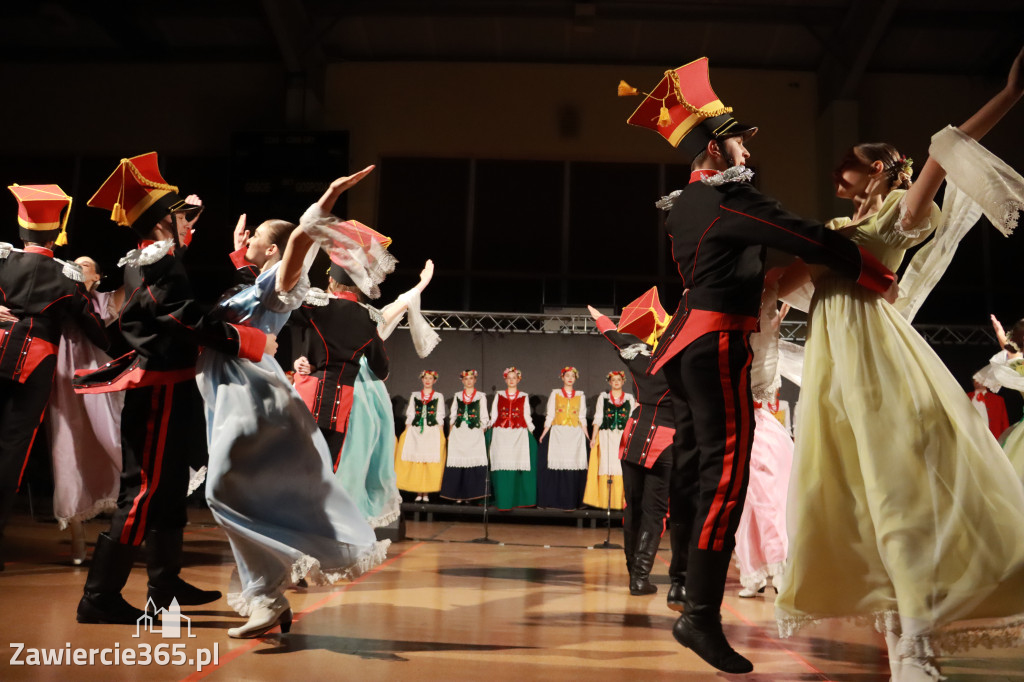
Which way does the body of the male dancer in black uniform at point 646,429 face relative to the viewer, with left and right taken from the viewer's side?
facing away from the viewer and to the right of the viewer

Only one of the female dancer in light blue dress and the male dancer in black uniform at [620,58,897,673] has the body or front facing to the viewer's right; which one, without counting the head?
the male dancer in black uniform

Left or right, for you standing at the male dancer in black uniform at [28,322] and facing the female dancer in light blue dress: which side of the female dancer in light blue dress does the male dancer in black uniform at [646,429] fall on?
left

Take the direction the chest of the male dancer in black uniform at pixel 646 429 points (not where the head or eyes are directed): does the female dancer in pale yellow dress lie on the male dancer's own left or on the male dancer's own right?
on the male dancer's own right

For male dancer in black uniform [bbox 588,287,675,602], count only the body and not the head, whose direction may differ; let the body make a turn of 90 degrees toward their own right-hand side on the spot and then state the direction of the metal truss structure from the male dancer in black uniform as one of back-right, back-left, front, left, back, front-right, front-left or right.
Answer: back-left

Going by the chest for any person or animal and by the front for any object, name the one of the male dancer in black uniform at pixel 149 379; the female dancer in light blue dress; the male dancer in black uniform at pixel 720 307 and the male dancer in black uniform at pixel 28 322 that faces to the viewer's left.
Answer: the female dancer in light blue dress

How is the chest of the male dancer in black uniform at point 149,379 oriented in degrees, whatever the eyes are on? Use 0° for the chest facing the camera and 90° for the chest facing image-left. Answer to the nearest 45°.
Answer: approximately 270°

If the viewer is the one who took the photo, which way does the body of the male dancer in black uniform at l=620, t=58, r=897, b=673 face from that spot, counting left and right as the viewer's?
facing to the right of the viewer

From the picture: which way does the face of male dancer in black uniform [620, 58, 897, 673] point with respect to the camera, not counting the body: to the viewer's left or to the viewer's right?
to the viewer's right

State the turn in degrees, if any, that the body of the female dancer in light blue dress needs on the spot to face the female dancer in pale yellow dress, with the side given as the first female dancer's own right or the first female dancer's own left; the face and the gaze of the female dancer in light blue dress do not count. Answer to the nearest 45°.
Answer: approximately 135° to the first female dancer's own left

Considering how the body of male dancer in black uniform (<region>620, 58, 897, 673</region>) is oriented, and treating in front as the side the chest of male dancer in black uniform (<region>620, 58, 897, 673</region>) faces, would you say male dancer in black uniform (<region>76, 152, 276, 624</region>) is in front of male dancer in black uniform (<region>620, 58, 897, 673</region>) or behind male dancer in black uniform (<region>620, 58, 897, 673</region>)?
behind

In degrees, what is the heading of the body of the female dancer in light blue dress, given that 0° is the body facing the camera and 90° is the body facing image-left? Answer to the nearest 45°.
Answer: approximately 90°
